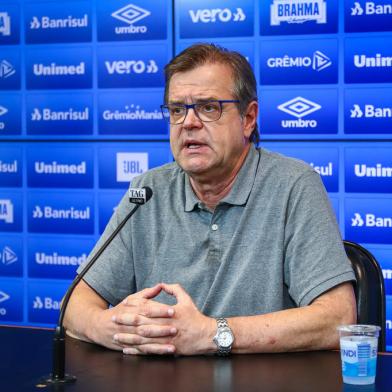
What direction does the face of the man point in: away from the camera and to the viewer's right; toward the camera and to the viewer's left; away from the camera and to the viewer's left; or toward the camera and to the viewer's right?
toward the camera and to the viewer's left

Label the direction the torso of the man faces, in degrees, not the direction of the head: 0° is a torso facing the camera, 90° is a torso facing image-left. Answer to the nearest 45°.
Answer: approximately 45°
